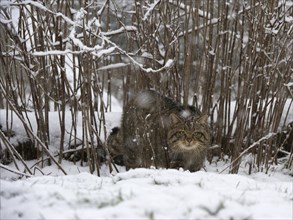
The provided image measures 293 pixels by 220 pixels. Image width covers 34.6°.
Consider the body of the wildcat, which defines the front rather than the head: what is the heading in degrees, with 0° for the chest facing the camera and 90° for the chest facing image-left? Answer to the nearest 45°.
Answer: approximately 315°
